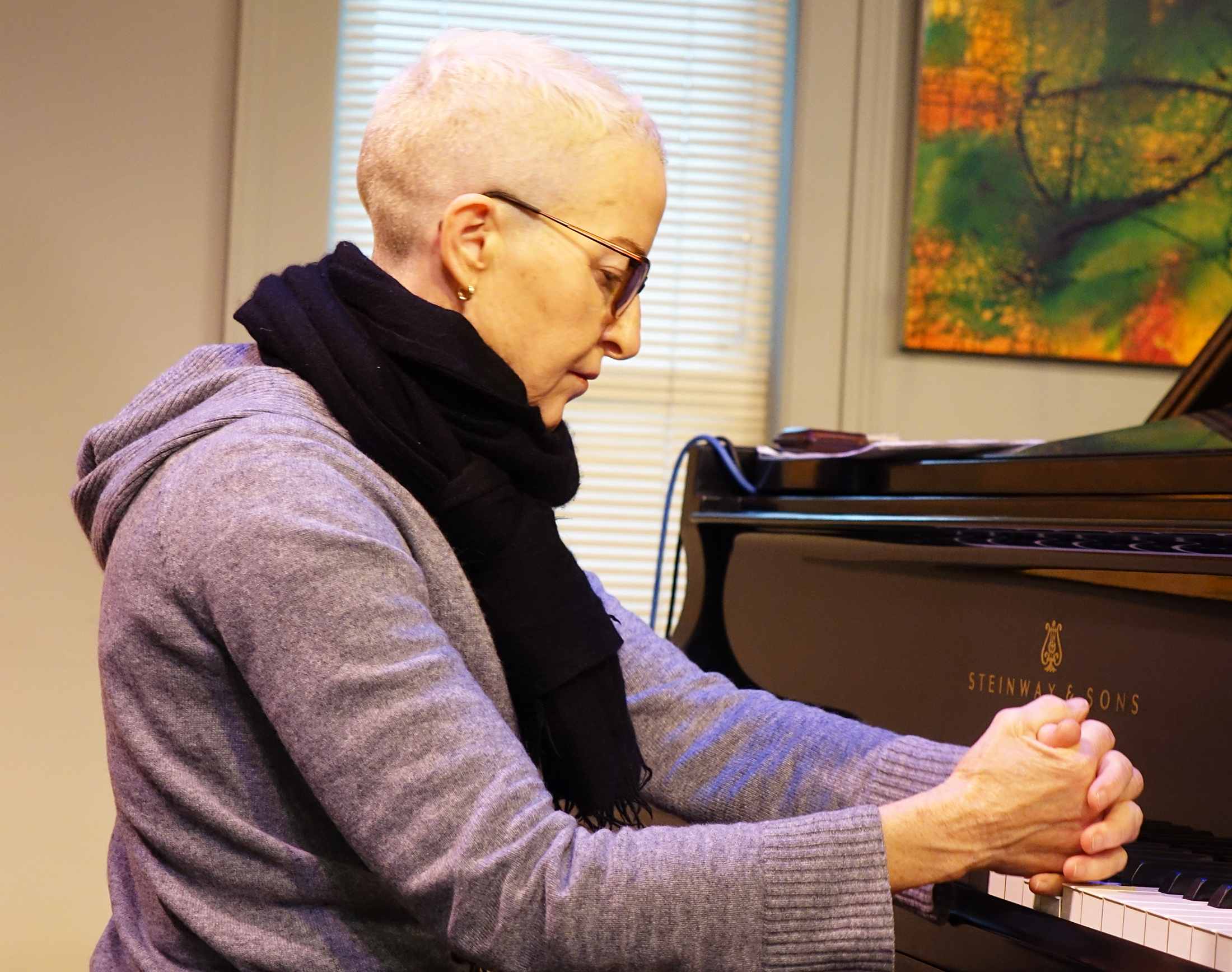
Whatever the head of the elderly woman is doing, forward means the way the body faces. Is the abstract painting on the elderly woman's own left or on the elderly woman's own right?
on the elderly woman's own left

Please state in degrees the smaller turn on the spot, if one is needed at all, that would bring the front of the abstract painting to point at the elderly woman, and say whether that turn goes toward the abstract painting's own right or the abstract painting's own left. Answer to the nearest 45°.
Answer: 0° — it already faces them

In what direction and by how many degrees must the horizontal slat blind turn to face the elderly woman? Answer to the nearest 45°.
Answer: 0° — it already faces them

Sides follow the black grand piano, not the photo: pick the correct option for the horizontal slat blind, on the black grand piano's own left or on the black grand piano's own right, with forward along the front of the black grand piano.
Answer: on the black grand piano's own right

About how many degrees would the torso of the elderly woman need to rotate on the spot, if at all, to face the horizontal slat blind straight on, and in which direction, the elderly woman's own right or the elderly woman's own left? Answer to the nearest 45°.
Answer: approximately 90° to the elderly woman's own left

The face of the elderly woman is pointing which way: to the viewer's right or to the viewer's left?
to the viewer's right

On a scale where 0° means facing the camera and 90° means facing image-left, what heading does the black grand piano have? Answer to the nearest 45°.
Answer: approximately 45°

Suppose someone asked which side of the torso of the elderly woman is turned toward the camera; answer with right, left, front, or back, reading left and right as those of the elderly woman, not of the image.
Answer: right

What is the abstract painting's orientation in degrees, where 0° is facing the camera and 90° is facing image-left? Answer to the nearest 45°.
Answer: approximately 0°

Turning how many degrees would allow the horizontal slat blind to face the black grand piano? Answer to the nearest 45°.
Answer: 0° — it already faces it
